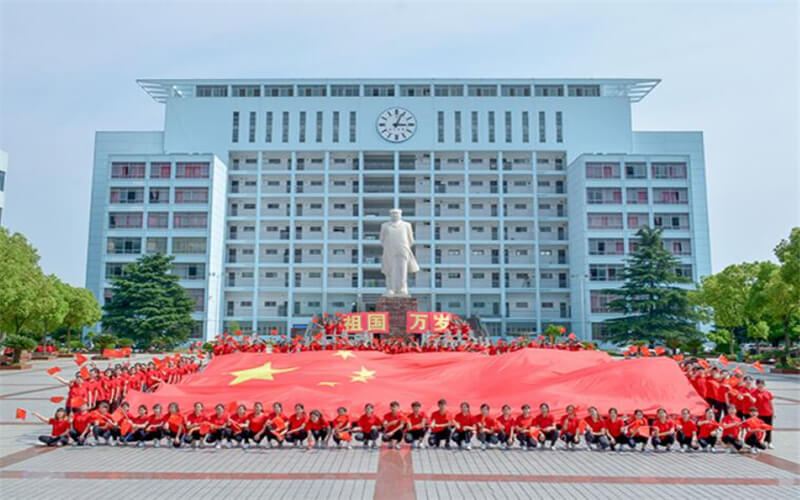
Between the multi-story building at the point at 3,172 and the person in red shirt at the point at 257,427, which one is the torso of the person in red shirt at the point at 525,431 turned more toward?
the person in red shirt

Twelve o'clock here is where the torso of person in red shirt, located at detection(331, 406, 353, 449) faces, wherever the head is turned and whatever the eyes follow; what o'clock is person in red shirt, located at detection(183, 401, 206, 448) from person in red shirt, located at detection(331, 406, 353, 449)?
person in red shirt, located at detection(183, 401, 206, 448) is roughly at 3 o'clock from person in red shirt, located at detection(331, 406, 353, 449).

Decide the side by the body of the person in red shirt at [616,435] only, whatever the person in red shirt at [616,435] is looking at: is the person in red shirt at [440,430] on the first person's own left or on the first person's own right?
on the first person's own right

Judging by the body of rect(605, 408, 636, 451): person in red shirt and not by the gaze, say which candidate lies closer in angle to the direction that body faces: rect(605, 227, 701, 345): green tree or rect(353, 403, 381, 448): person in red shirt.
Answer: the person in red shirt

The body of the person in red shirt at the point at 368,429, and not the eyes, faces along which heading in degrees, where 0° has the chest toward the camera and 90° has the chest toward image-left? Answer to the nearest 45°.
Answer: approximately 0°

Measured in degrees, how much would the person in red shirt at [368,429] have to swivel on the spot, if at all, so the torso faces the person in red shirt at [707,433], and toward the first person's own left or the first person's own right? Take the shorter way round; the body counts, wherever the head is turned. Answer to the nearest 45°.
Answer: approximately 90° to the first person's own left

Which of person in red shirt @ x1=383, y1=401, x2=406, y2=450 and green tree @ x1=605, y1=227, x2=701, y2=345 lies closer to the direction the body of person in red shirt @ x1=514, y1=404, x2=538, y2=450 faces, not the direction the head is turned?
the person in red shirt

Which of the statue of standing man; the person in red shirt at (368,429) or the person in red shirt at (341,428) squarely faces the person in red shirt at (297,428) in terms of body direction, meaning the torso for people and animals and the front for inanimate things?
the statue of standing man

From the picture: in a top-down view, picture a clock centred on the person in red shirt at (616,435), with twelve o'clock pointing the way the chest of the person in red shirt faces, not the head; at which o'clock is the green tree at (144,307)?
The green tree is roughly at 4 o'clock from the person in red shirt.
